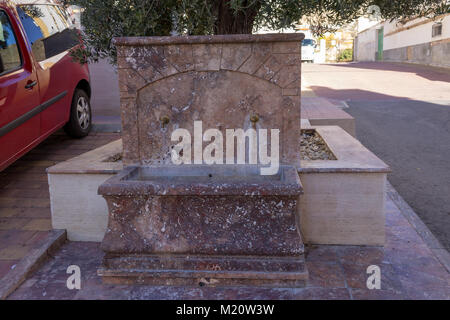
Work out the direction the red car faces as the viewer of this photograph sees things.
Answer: facing the viewer and to the left of the viewer

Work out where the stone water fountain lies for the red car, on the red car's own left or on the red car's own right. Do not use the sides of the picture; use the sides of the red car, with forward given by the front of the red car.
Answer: on the red car's own left
